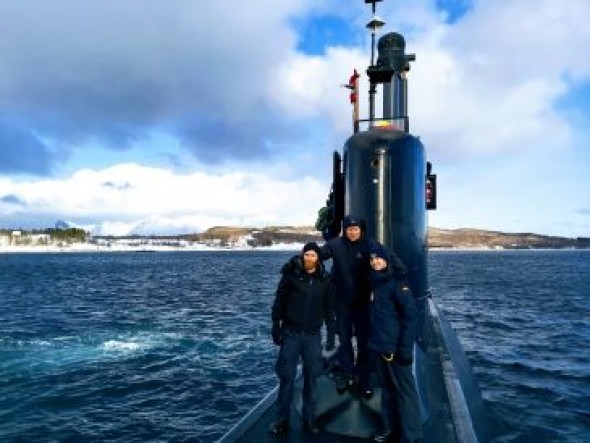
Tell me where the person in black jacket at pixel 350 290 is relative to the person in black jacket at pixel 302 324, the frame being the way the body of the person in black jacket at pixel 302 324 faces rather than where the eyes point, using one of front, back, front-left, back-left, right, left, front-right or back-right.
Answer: back-left

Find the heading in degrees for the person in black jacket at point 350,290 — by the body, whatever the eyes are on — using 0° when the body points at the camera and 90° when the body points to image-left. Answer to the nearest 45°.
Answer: approximately 0°

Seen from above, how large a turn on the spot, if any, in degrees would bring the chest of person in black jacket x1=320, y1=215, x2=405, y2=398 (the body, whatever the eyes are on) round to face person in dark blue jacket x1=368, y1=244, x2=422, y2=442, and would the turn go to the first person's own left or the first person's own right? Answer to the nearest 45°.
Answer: approximately 45° to the first person's own left

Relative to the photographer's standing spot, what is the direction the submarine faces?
facing the viewer

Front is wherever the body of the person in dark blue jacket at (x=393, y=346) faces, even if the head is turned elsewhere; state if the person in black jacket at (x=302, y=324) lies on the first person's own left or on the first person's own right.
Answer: on the first person's own right
